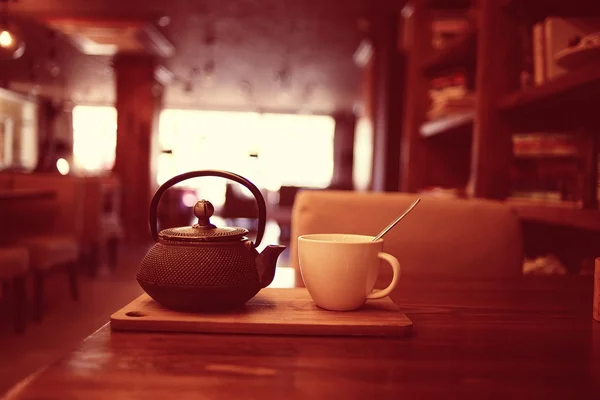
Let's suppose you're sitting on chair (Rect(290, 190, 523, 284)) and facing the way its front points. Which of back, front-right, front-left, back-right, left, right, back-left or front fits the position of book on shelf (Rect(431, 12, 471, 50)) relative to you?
back

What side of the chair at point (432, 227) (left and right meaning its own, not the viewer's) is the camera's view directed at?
front

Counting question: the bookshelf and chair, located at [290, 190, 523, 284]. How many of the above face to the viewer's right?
0

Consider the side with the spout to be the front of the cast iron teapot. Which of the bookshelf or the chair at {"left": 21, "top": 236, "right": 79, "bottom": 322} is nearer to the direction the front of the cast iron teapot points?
the bookshelf

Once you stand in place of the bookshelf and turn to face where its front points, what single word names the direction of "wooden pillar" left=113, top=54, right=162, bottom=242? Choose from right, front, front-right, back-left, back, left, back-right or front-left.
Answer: right

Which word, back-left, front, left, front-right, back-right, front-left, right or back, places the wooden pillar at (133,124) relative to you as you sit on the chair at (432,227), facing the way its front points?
back-right

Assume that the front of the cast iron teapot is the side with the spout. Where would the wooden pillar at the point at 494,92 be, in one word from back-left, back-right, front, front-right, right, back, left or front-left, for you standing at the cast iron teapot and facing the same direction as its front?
front-left

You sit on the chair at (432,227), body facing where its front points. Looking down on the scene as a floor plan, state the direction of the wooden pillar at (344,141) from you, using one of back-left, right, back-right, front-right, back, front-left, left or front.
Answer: back

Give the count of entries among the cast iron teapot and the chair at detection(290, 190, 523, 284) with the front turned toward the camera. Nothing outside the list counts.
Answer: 1

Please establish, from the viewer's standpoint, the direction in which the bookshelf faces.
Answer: facing the viewer and to the left of the viewer

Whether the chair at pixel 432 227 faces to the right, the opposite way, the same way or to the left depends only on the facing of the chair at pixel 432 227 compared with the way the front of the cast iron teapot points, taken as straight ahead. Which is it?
to the right

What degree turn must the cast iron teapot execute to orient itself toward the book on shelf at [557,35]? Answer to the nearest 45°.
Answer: approximately 45° to its left

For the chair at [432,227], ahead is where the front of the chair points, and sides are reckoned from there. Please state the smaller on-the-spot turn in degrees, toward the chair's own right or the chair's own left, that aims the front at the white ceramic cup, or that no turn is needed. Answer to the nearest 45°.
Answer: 0° — it already faces it

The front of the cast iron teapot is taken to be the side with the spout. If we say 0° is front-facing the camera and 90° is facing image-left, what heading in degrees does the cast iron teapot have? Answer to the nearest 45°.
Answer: approximately 270°
